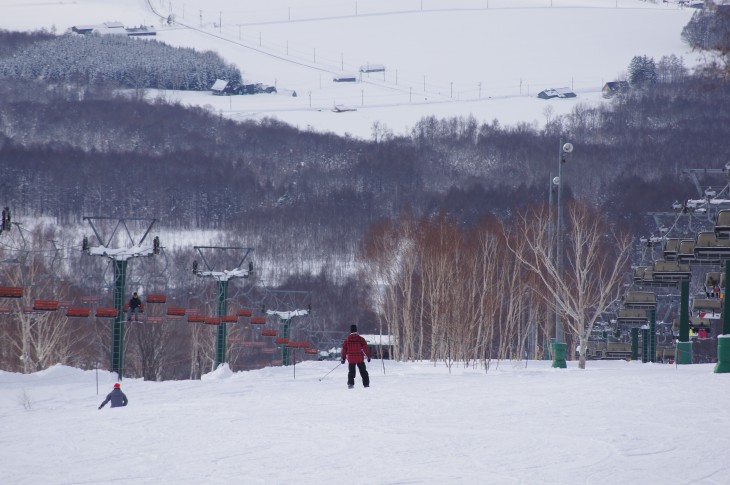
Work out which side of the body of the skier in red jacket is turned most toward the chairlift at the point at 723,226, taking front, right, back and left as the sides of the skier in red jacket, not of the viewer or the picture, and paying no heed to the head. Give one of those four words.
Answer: right

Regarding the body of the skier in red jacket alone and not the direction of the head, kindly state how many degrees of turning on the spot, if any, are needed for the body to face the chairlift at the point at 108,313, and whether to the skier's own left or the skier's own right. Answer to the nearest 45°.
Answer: approximately 45° to the skier's own left

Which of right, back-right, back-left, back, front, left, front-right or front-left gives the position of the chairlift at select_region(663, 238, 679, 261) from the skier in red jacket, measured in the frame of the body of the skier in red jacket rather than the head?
front-right

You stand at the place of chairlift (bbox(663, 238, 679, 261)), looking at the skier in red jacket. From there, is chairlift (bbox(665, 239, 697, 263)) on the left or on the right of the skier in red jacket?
left

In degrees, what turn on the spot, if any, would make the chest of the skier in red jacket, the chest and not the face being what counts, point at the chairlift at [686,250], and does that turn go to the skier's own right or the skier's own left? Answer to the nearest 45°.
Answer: approximately 45° to the skier's own right

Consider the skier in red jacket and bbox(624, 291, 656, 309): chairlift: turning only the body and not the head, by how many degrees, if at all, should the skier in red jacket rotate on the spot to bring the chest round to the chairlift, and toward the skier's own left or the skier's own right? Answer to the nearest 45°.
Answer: approximately 45° to the skier's own right

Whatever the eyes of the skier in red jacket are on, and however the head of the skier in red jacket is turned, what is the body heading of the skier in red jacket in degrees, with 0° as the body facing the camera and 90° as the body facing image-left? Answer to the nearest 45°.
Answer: approximately 180°
